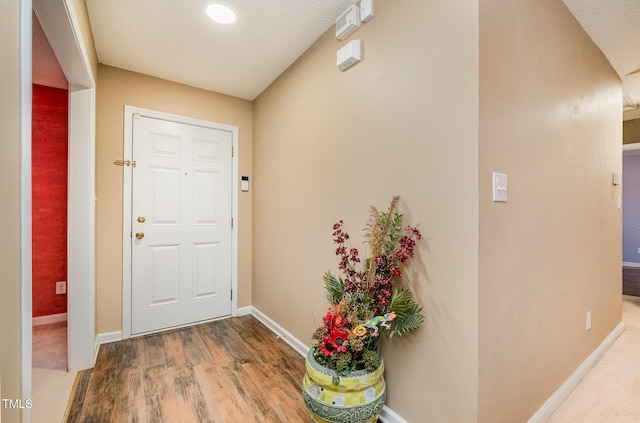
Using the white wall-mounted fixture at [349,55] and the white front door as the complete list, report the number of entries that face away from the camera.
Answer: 0

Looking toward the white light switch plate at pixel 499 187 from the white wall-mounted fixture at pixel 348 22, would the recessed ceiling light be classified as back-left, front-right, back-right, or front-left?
back-right

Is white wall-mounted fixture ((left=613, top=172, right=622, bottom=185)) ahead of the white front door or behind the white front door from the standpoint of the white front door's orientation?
ahead

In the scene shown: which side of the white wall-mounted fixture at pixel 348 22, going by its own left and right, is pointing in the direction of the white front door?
right

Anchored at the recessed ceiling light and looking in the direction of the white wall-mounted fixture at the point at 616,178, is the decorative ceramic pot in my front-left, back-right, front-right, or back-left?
front-right

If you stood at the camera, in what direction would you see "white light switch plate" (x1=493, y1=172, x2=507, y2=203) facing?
facing the viewer and to the right of the viewer

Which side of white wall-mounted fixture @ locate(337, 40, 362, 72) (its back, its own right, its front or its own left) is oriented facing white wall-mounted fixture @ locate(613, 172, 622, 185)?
back

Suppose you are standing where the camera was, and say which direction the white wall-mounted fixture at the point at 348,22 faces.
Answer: facing the viewer and to the left of the viewer

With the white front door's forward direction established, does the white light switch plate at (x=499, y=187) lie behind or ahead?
ahead

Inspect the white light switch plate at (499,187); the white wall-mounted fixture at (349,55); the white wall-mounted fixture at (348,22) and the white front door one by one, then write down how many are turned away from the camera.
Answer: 0
